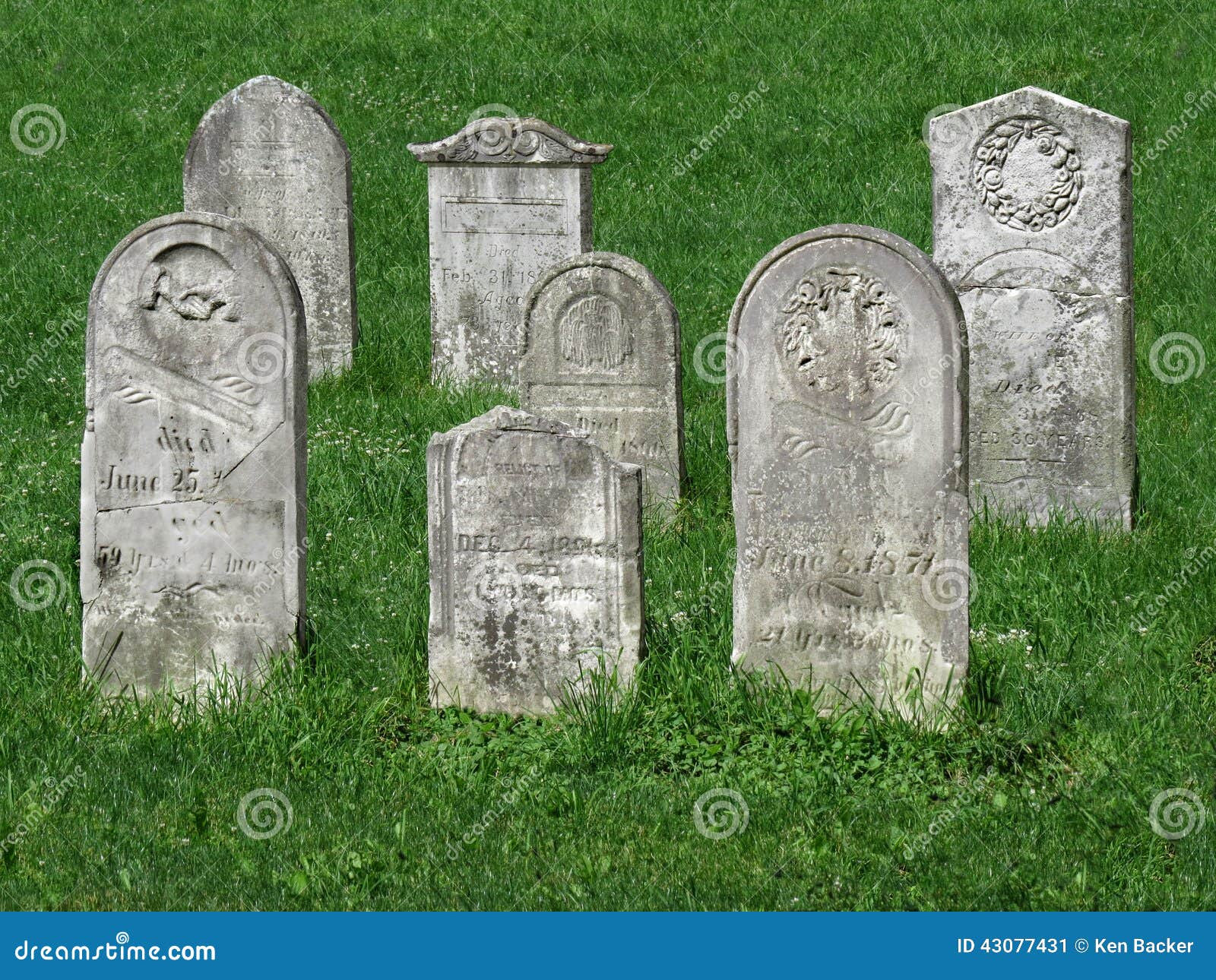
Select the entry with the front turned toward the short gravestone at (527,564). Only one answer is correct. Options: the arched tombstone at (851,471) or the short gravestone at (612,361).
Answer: the short gravestone at (612,361)

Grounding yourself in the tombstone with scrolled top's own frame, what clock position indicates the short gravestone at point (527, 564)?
The short gravestone is roughly at 12 o'clock from the tombstone with scrolled top.

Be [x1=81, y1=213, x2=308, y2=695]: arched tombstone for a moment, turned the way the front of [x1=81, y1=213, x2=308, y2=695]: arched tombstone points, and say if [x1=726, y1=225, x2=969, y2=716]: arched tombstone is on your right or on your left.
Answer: on your left

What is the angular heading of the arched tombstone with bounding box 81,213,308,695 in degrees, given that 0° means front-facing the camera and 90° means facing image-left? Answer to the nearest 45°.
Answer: approximately 0°

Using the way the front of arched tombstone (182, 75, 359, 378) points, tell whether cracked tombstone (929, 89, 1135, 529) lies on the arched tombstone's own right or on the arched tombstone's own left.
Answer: on the arched tombstone's own left

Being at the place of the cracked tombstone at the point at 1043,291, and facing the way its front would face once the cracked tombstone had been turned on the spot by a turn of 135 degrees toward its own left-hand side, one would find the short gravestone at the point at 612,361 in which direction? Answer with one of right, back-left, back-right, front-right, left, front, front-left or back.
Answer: back-left

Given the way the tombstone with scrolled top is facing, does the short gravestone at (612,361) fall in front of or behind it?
in front

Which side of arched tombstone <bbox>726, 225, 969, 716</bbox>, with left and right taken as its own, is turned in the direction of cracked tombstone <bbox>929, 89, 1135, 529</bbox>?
back

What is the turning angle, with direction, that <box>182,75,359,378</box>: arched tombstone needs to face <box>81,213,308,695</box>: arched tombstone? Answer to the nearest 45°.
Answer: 0° — it already faces it

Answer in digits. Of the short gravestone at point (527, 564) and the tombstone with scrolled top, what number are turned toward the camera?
2
